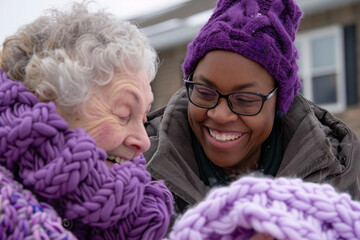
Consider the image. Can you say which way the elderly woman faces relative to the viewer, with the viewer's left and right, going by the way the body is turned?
facing to the right of the viewer

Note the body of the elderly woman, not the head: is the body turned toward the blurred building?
no
